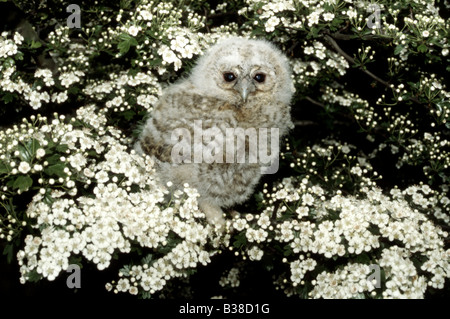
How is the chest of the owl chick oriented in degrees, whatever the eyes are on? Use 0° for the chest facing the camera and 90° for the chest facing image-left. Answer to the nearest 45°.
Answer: approximately 315°
